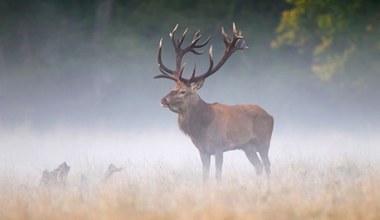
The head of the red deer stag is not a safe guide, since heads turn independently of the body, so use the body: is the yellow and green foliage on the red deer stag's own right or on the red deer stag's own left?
on the red deer stag's own right

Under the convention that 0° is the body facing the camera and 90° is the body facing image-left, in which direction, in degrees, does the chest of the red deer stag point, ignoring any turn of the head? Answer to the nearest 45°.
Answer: approximately 90°

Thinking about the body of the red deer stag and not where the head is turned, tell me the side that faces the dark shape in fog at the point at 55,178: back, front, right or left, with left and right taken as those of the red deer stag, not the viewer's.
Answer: front

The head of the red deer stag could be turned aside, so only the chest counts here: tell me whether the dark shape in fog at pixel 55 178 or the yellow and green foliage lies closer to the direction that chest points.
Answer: the dark shape in fog
